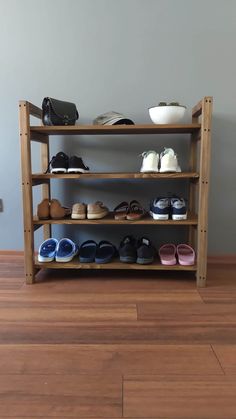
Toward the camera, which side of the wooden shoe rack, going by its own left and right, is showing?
front
